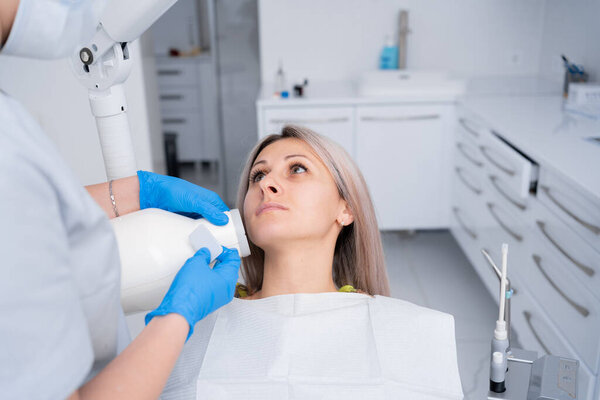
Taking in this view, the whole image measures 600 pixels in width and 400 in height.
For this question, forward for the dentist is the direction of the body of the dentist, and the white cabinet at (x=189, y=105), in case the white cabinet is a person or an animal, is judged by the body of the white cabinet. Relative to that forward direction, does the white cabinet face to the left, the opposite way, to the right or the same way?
to the right

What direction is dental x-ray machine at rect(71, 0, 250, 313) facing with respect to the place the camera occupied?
facing to the right of the viewer

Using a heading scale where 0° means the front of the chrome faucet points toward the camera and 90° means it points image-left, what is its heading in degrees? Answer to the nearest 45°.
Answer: approximately 0°

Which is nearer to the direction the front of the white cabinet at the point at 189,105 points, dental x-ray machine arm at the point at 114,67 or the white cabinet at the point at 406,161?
the dental x-ray machine arm

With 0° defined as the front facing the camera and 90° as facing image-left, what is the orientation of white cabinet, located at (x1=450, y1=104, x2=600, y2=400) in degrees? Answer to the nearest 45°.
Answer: approximately 45°

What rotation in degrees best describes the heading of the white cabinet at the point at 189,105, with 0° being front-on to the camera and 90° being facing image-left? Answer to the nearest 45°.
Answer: approximately 0°
